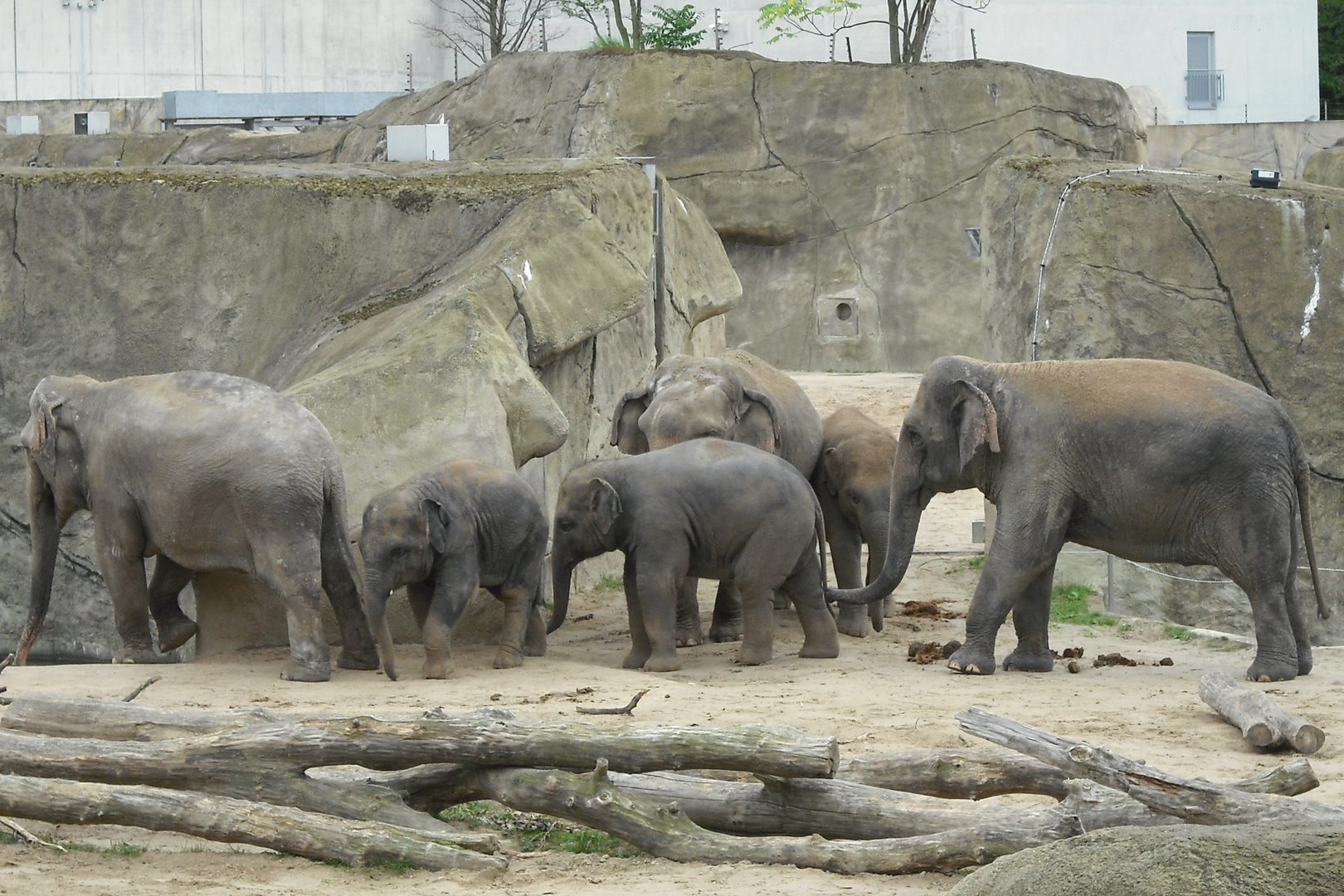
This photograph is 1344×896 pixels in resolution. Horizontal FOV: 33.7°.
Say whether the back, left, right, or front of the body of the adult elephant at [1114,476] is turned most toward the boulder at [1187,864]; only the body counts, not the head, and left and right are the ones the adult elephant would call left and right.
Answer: left

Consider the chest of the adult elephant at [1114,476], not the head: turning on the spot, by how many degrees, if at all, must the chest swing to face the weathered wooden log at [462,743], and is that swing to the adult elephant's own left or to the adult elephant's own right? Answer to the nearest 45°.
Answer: approximately 45° to the adult elephant's own left

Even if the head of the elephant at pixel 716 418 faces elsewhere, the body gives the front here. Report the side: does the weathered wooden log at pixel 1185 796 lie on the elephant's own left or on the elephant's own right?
on the elephant's own left

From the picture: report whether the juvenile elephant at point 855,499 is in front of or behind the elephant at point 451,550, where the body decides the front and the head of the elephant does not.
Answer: behind

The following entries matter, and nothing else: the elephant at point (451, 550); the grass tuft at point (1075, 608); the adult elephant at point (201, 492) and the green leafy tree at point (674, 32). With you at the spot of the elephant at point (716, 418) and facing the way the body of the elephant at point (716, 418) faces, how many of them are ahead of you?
2

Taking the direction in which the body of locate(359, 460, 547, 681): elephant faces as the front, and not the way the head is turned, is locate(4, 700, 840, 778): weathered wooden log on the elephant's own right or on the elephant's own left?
on the elephant's own left

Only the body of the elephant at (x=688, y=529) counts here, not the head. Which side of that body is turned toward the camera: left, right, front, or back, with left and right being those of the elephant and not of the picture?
left

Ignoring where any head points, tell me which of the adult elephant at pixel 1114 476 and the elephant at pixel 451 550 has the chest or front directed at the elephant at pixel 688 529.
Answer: the adult elephant

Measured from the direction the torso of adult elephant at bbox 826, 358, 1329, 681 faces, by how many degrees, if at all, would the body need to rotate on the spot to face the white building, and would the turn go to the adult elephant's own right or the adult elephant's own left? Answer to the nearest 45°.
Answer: approximately 90° to the adult elephant's own right

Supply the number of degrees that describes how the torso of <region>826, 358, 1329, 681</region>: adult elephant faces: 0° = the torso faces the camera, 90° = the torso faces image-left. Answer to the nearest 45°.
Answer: approximately 90°

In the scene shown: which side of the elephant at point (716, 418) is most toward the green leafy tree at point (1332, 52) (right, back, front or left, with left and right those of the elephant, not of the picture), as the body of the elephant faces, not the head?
back
